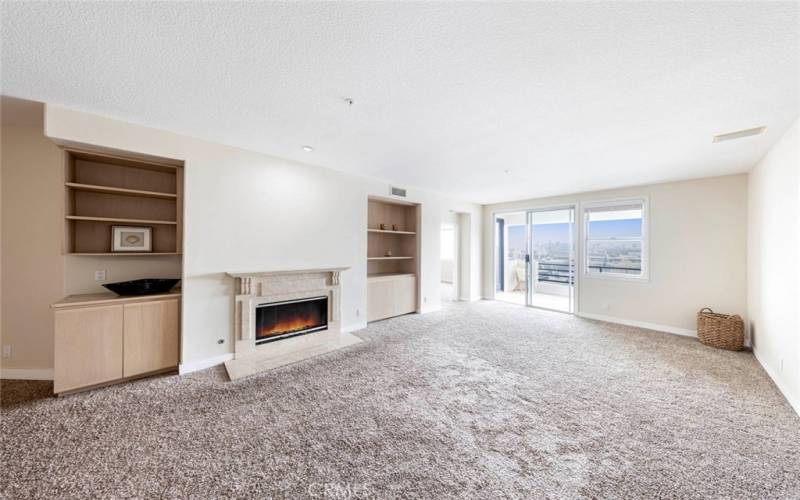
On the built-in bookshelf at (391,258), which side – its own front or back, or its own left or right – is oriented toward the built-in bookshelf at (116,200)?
right

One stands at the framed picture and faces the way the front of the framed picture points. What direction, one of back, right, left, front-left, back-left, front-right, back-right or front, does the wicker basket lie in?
front-left

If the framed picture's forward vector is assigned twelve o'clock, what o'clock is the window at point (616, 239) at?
The window is roughly at 10 o'clock from the framed picture.

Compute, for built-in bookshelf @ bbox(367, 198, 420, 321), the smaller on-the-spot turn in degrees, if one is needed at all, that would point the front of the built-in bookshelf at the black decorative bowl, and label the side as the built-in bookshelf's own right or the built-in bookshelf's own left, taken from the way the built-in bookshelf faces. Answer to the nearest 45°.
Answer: approximately 90° to the built-in bookshelf's own right

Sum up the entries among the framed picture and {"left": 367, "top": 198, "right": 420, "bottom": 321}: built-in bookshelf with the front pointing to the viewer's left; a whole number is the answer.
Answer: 0

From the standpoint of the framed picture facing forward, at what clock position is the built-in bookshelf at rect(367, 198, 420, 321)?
The built-in bookshelf is roughly at 9 o'clock from the framed picture.

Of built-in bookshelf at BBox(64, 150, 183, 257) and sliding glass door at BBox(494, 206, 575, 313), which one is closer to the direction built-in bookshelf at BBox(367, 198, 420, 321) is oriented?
the sliding glass door

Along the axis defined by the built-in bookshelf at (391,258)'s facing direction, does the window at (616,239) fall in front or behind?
in front
